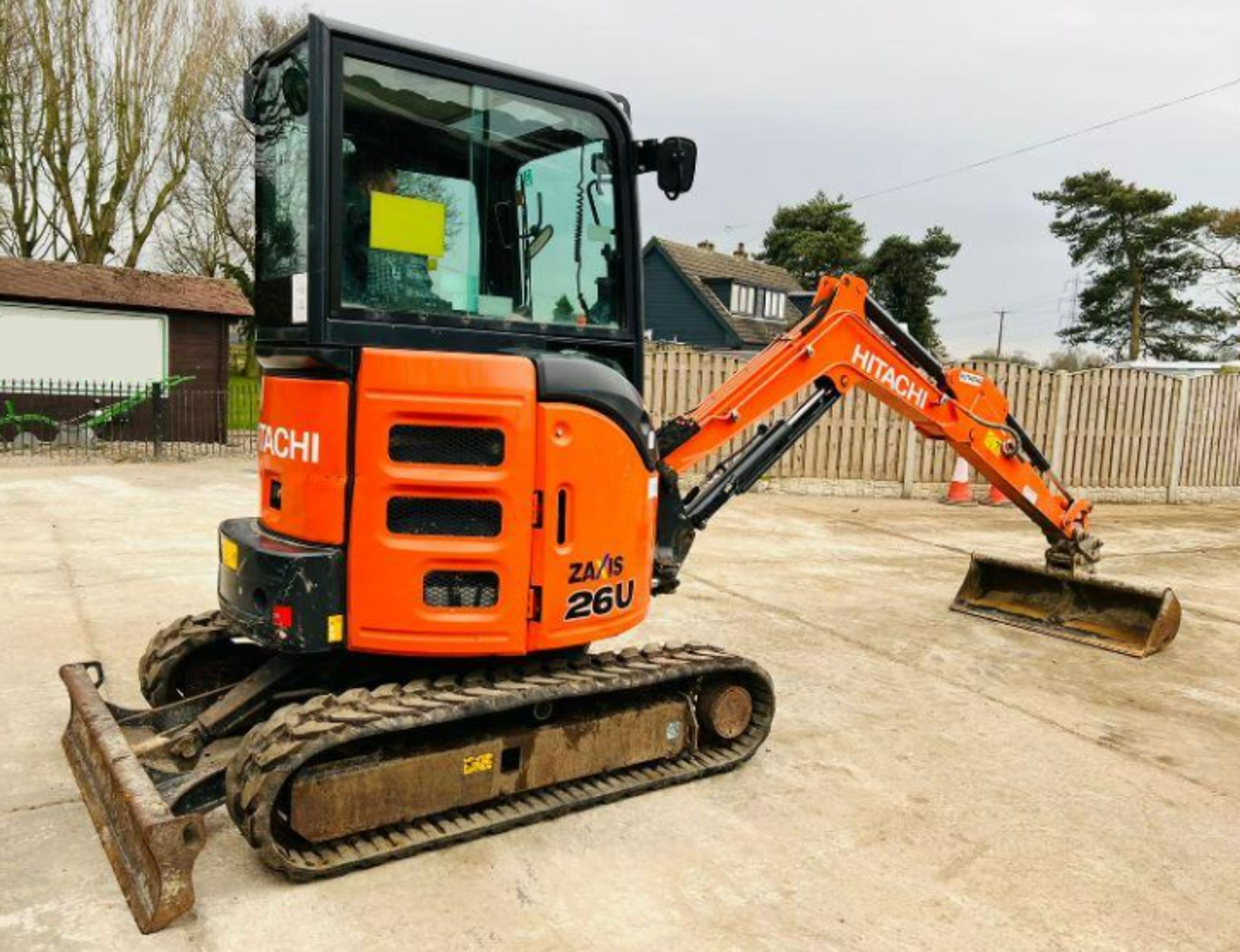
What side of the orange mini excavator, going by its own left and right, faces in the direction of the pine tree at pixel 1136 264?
front

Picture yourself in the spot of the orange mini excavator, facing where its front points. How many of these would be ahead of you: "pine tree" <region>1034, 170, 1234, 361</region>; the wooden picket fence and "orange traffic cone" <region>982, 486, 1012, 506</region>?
3

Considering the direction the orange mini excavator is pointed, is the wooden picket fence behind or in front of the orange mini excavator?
in front

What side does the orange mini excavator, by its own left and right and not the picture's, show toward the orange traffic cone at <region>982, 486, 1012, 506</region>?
front

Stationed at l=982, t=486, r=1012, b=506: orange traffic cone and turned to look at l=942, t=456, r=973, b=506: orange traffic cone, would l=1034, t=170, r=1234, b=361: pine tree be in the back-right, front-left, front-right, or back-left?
back-right

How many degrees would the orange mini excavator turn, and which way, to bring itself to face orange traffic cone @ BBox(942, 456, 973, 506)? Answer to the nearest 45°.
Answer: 0° — it already faces it

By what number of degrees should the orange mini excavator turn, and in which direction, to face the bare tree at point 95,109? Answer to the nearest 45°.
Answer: approximately 90° to its left

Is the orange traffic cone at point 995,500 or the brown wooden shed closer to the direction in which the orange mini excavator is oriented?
the orange traffic cone

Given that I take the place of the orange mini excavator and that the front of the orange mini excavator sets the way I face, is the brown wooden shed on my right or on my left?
on my left

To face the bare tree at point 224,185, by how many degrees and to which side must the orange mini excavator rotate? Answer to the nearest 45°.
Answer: approximately 90° to its left

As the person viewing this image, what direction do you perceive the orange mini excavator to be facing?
facing away from the viewer and to the right of the viewer
